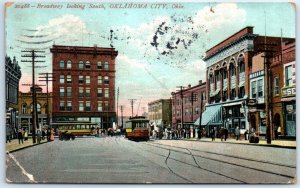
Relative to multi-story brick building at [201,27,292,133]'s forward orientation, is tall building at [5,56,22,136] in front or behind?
in front

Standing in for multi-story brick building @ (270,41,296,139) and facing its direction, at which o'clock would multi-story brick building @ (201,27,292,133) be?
multi-story brick building @ (201,27,292,133) is roughly at 2 o'clock from multi-story brick building @ (270,41,296,139).

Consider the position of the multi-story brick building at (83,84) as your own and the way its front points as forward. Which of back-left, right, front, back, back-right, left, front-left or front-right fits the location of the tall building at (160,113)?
left

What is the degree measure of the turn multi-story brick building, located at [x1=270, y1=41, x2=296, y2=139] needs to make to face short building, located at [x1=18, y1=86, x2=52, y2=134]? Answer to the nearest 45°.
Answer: approximately 45° to its right

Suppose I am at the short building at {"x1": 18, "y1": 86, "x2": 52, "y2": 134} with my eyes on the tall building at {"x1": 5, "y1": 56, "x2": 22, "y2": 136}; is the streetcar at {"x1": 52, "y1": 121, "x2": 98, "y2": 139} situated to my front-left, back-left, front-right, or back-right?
back-left

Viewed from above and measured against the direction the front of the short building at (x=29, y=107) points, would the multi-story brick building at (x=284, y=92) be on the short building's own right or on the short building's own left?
on the short building's own left
